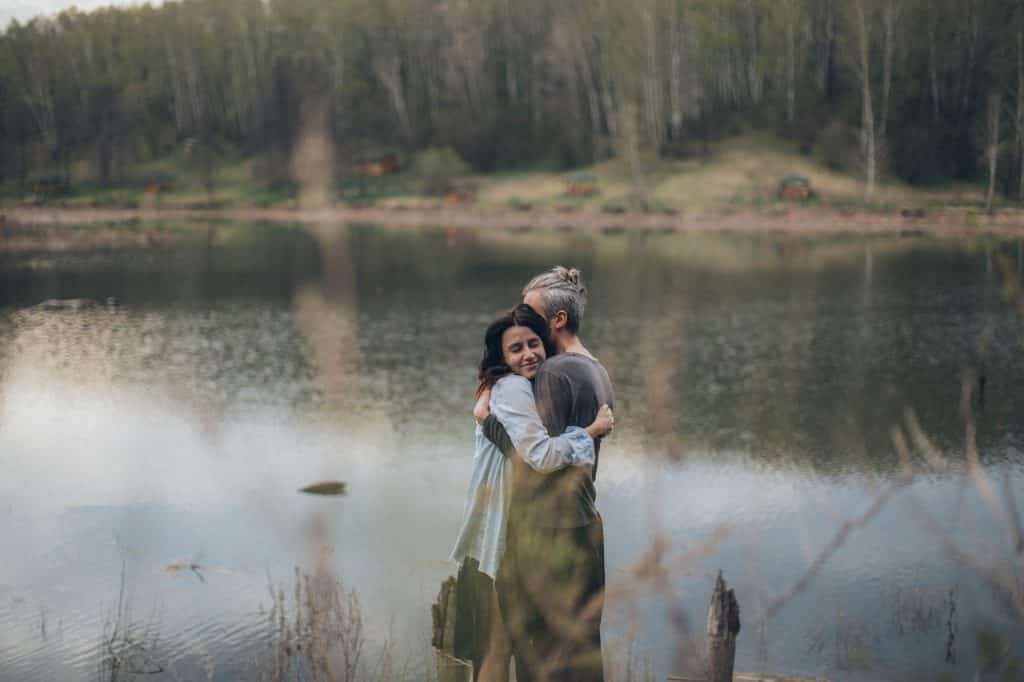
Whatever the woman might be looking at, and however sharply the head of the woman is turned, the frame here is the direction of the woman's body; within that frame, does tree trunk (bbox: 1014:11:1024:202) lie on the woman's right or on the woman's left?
on the woman's left

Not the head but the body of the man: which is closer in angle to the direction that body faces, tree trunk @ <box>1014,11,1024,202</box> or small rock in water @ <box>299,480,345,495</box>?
the small rock in water

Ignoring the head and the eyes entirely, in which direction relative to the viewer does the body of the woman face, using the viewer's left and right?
facing to the right of the viewer

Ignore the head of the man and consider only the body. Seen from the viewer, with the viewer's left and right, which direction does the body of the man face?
facing to the left of the viewer

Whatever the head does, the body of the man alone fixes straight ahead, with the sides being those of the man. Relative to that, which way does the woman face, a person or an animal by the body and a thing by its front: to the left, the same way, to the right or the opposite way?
the opposite way

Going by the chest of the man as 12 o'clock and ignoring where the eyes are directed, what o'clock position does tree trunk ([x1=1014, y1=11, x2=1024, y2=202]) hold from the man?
The tree trunk is roughly at 4 o'clock from the man.
